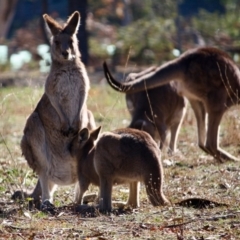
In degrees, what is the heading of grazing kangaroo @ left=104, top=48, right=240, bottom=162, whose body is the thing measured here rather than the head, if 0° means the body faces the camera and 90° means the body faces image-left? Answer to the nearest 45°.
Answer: approximately 270°

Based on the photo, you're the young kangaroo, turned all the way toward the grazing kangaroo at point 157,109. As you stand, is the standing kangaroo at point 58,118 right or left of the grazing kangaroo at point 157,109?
left

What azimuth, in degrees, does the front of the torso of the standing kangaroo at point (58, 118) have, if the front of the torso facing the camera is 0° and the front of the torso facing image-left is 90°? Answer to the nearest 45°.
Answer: approximately 315°

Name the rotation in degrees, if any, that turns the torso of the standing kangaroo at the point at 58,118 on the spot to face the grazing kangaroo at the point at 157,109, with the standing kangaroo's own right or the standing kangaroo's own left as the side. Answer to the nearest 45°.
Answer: approximately 90° to the standing kangaroo's own left

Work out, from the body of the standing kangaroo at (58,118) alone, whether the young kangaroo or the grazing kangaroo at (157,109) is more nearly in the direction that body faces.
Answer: the young kangaroo
